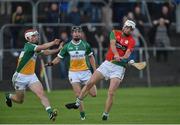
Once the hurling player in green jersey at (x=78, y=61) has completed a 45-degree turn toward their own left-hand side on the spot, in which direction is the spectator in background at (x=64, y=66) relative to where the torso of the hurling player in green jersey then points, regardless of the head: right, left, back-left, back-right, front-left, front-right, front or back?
back-left

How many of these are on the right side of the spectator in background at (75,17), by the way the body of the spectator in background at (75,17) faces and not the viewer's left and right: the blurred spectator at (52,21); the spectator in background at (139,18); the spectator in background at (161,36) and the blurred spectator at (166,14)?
1

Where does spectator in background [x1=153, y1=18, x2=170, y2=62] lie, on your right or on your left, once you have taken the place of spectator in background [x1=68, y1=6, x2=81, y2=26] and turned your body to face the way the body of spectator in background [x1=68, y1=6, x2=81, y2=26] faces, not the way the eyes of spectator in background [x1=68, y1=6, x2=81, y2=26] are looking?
on your left

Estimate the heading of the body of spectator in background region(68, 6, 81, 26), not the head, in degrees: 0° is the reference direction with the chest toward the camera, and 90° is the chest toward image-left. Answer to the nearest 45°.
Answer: approximately 0°
